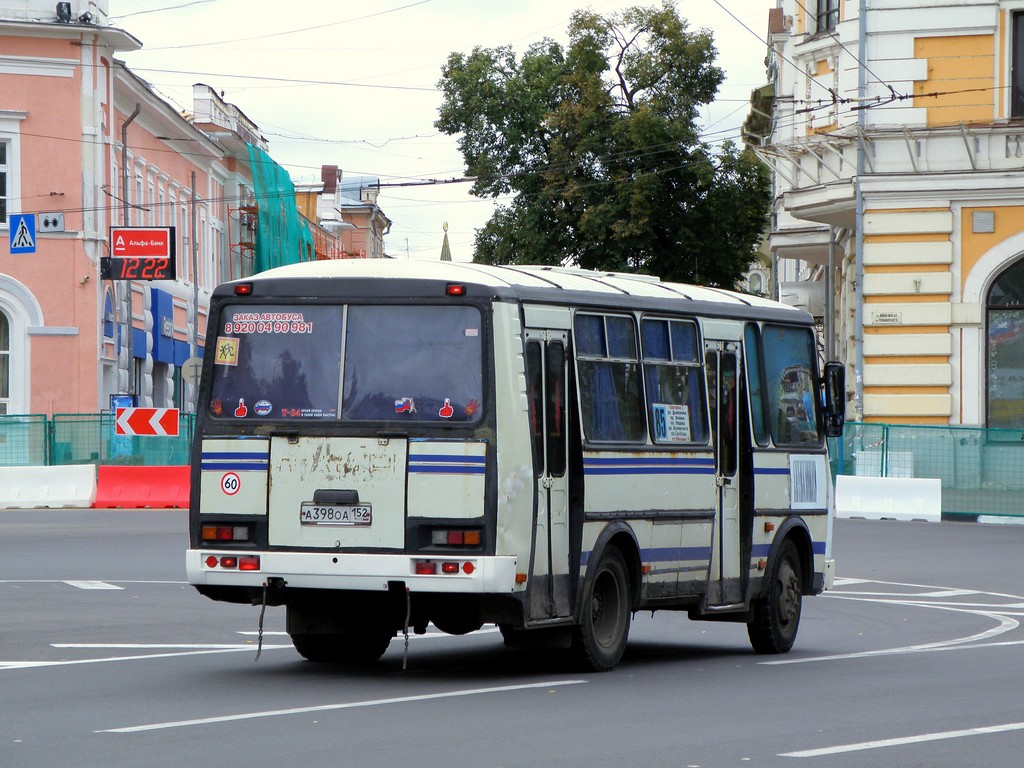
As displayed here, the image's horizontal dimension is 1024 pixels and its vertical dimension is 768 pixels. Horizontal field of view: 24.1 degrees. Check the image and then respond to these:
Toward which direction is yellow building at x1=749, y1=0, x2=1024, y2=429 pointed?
toward the camera

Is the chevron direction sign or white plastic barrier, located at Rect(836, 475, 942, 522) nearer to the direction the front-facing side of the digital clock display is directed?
the chevron direction sign

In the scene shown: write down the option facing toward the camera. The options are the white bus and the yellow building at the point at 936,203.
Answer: the yellow building

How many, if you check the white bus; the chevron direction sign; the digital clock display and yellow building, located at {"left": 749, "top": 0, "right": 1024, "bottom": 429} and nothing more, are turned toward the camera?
3

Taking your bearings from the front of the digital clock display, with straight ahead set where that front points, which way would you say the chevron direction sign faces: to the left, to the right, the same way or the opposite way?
the same way

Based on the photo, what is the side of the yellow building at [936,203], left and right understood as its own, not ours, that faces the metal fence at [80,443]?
right

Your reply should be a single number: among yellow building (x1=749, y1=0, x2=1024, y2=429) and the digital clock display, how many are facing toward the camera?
2

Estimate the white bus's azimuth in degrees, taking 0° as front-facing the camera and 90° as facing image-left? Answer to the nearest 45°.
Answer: approximately 225°

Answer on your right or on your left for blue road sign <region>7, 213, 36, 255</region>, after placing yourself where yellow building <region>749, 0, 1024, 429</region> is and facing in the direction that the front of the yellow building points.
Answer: on your right

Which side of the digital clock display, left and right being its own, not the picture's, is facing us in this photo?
front

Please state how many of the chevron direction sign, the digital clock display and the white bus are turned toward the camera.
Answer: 2

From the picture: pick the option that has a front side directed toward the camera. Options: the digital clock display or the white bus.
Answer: the digital clock display

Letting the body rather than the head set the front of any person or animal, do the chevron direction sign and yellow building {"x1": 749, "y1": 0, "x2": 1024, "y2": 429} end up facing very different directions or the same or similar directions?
same or similar directions
